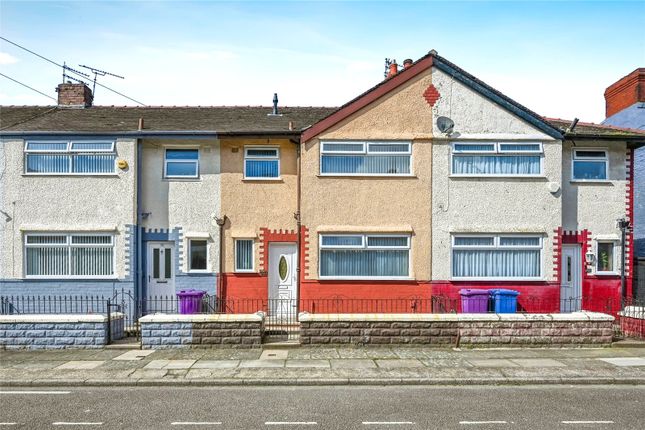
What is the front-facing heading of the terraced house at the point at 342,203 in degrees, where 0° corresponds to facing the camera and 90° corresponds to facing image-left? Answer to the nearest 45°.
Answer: approximately 0°

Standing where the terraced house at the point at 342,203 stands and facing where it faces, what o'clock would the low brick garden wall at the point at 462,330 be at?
The low brick garden wall is roughly at 11 o'clock from the terraced house.

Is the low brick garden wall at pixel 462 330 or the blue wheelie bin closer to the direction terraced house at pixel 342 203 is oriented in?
the low brick garden wall
